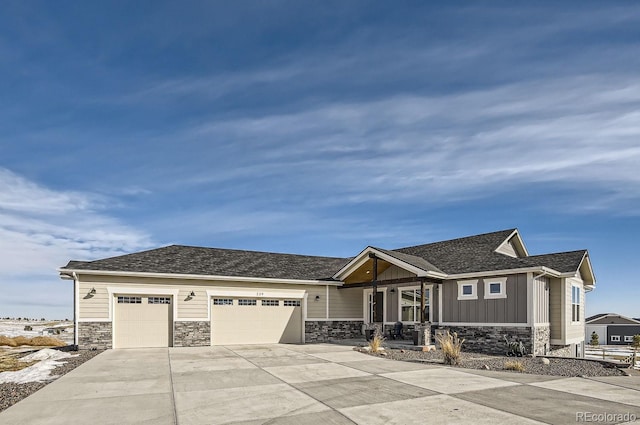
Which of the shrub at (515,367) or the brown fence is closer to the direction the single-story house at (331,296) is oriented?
the shrub

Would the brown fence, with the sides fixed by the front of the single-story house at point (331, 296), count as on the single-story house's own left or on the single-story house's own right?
on the single-story house's own left

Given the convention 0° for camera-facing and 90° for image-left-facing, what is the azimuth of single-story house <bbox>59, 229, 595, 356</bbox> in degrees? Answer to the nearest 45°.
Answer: approximately 0°

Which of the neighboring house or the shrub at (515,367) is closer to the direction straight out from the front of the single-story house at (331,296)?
the shrub
